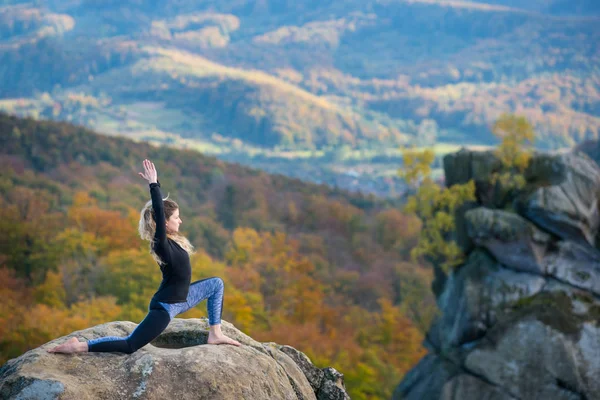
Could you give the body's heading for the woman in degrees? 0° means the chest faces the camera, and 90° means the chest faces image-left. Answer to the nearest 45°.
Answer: approximately 270°

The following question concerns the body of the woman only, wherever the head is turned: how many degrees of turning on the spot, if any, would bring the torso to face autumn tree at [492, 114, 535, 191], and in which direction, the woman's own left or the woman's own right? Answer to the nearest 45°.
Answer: approximately 45° to the woman's own left

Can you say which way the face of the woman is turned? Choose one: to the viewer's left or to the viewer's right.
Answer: to the viewer's right

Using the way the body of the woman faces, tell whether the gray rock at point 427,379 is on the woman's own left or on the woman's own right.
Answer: on the woman's own left

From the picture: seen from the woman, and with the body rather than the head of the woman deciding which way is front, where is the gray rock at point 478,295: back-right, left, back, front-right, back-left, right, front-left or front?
front-left
